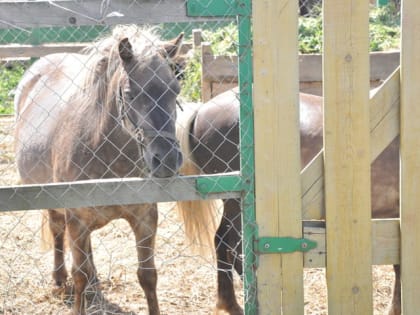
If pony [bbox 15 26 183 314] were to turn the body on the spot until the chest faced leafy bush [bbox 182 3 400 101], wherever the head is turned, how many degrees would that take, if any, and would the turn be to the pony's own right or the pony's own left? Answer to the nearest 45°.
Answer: approximately 90° to the pony's own left

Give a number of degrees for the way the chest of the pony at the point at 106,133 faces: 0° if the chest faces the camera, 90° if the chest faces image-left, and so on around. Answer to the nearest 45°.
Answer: approximately 315°

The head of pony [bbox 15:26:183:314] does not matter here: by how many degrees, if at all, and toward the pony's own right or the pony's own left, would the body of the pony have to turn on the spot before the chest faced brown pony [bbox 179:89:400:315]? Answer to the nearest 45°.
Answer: approximately 90° to the pony's own left

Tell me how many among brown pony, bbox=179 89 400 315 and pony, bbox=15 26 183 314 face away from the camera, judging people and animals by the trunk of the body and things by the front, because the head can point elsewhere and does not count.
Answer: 0

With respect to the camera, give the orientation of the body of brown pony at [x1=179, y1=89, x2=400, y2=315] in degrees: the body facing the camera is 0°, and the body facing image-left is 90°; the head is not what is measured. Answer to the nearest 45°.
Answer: approximately 270°

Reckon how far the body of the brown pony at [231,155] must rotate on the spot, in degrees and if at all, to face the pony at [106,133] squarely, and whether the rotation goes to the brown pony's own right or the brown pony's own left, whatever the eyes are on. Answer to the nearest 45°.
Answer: approximately 135° to the brown pony's own right

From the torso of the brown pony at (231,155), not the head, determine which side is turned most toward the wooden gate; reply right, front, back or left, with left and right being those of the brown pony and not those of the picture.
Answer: right

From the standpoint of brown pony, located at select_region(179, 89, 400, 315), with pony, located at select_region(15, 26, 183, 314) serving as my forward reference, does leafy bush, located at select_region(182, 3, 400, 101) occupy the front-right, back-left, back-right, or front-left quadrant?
back-right
